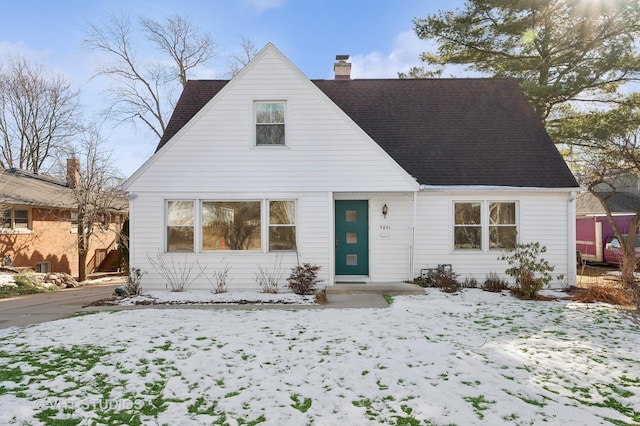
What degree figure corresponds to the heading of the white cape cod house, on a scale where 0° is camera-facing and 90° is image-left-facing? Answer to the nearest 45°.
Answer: approximately 0°

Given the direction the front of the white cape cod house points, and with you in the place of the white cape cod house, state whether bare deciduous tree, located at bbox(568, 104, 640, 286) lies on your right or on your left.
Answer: on your left

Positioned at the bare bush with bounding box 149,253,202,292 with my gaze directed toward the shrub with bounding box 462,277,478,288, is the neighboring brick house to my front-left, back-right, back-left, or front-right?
back-left

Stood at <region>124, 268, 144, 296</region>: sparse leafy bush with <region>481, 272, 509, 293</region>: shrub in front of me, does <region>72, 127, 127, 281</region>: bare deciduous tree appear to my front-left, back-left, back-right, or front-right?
back-left

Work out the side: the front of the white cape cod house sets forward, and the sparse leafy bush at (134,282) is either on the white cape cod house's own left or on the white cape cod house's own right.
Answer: on the white cape cod house's own right

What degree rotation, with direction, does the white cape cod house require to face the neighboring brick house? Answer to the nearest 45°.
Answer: approximately 135° to its right
